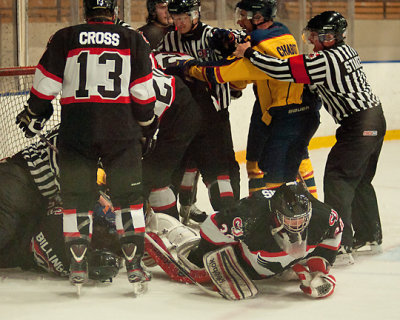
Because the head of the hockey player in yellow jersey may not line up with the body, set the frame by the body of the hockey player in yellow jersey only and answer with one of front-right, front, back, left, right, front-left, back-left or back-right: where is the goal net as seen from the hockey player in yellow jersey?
front-left

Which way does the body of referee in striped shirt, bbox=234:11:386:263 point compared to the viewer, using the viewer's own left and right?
facing away from the viewer and to the left of the viewer

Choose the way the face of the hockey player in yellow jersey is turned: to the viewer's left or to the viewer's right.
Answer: to the viewer's left

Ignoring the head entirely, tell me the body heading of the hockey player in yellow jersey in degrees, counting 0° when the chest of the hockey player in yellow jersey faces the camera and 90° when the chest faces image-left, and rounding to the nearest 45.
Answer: approximately 135°

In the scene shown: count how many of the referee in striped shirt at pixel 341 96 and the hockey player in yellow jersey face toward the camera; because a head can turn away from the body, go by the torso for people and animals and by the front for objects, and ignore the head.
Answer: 0

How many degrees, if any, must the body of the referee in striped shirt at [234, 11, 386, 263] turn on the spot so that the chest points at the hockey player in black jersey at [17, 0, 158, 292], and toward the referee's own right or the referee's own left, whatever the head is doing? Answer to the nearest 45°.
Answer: approximately 90° to the referee's own left

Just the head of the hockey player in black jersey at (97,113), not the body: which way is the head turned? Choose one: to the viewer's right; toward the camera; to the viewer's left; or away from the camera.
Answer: away from the camera

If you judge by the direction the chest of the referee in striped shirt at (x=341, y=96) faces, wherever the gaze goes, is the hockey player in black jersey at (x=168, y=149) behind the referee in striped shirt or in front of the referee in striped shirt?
in front

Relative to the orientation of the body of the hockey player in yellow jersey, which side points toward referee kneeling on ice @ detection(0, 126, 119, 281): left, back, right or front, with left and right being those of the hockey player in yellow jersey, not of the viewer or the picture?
left

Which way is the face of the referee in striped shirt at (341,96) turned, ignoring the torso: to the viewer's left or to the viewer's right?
to the viewer's left

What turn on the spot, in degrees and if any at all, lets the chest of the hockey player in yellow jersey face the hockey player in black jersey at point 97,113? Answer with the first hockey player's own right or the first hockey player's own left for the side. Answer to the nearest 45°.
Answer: approximately 90° to the first hockey player's own left

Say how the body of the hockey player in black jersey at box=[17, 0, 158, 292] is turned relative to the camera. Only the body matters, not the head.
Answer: away from the camera
